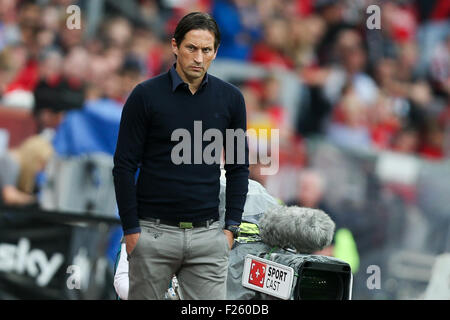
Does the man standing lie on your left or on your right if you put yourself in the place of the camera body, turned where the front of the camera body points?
on your right
